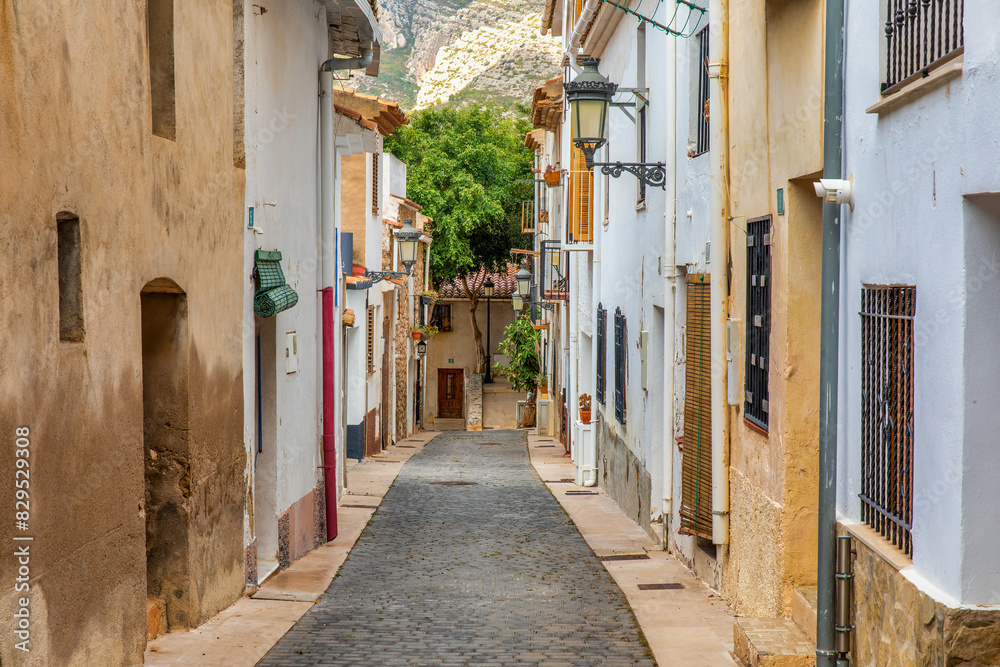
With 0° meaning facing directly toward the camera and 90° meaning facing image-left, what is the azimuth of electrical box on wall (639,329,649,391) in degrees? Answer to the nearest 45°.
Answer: approximately 90°

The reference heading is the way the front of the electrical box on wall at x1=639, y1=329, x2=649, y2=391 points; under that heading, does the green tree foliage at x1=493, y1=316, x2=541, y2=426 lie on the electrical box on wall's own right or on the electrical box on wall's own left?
on the electrical box on wall's own right

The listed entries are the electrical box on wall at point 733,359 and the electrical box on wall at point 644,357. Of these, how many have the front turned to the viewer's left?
2

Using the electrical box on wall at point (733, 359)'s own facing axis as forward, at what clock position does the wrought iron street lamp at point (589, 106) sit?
The wrought iron street lamp is roughly at 2 o'clock from the electrical box on wall.

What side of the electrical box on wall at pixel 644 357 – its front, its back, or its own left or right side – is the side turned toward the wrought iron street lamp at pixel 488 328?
right

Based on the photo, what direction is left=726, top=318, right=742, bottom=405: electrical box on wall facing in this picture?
to the viewer's left

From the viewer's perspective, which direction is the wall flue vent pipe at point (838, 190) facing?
to the viewer's left

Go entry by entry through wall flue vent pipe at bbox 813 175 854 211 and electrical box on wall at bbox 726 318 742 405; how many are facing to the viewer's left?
2

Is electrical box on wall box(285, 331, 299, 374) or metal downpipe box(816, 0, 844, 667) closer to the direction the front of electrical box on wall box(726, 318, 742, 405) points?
the electrical box on wall

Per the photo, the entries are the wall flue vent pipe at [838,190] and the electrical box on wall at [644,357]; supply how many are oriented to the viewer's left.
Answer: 2

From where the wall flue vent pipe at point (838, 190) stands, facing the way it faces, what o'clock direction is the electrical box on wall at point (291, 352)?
The electrical box on wall is roughly at 1 o'clock from the wall flue vent pipe.
